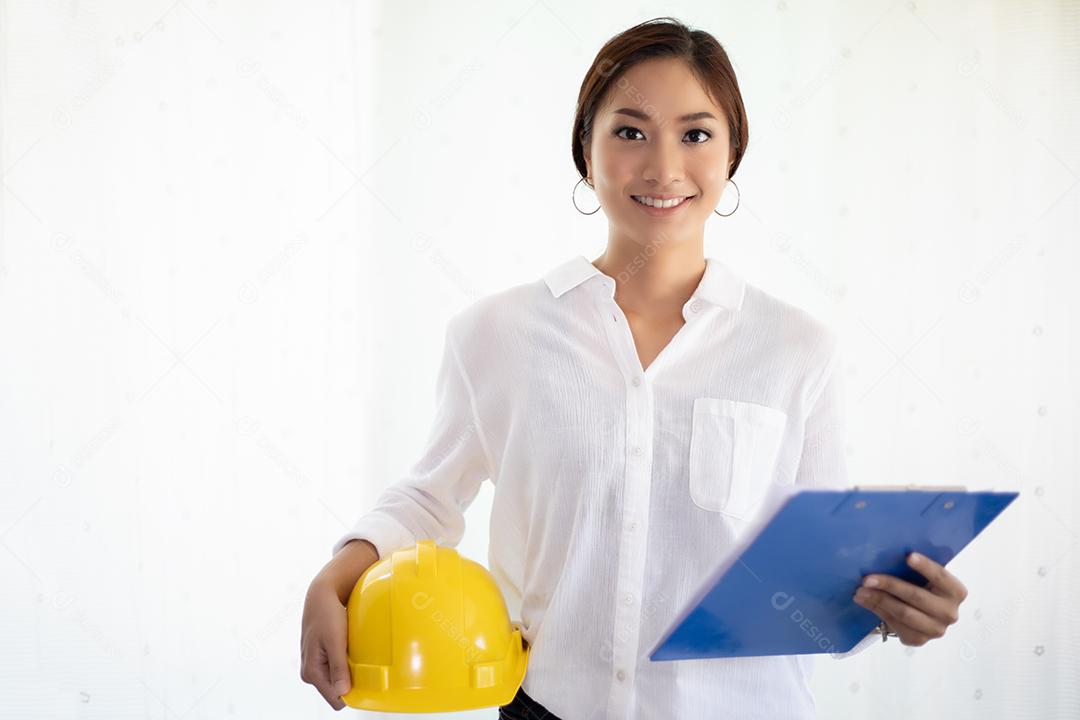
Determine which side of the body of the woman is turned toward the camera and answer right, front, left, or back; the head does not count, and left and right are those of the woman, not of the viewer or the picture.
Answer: front
